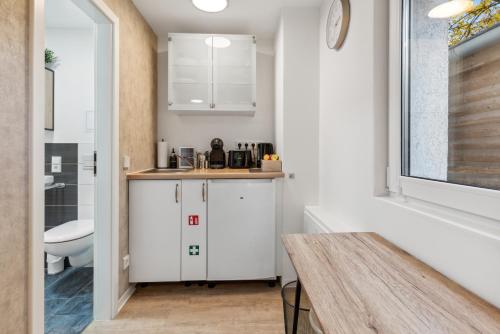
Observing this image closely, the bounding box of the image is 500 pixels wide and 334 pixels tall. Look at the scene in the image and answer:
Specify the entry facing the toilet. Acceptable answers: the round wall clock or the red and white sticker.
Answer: the round wall clock

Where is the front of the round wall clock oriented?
to the viewer's left

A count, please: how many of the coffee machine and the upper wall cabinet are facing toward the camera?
2
